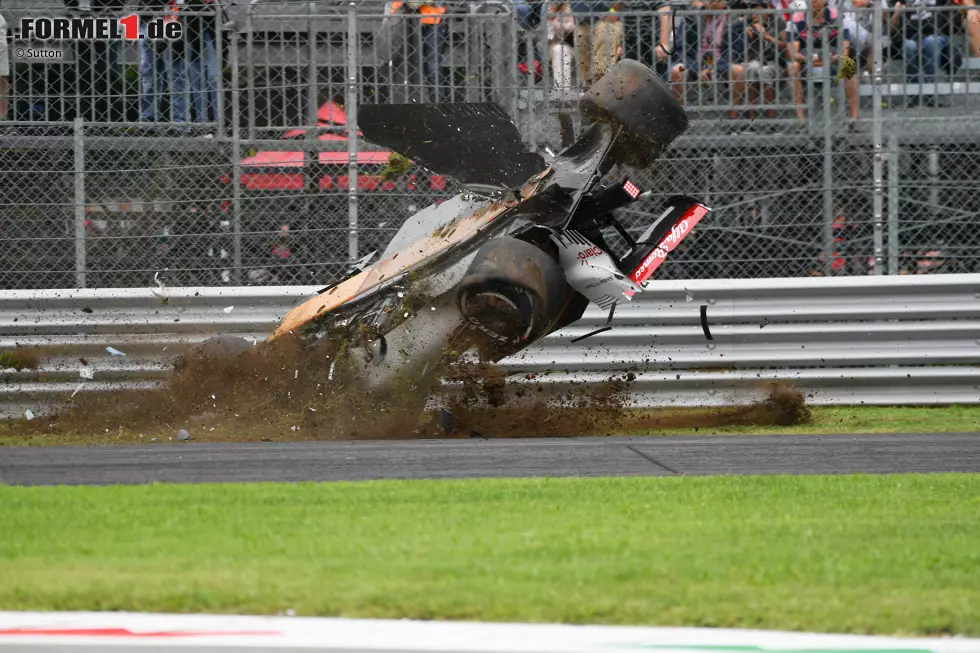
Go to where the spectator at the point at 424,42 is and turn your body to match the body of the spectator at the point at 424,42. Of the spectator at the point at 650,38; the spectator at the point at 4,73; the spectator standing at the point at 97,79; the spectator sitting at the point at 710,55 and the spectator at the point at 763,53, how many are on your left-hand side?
3

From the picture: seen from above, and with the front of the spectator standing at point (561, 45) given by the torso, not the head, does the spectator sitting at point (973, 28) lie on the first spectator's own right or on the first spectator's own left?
on the first spectator's own left

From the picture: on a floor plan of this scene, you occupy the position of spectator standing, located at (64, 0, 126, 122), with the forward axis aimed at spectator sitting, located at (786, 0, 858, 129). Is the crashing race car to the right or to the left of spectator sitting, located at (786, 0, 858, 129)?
right

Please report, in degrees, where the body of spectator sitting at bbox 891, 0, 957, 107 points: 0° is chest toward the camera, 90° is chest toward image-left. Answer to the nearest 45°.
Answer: approximately 0°

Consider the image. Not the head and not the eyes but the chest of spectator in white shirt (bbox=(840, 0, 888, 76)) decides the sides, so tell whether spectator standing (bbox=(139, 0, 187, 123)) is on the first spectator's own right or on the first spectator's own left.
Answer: on the first spectator's own right

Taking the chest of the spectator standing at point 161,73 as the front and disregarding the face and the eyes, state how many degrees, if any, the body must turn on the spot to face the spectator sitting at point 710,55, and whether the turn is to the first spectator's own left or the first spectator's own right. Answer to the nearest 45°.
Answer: approximately 90° to the first spectator's own left

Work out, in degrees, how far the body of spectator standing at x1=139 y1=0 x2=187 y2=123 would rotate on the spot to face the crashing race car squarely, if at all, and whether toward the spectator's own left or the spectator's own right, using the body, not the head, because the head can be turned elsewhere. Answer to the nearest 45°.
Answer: approximately 45° to the spectator's own left
